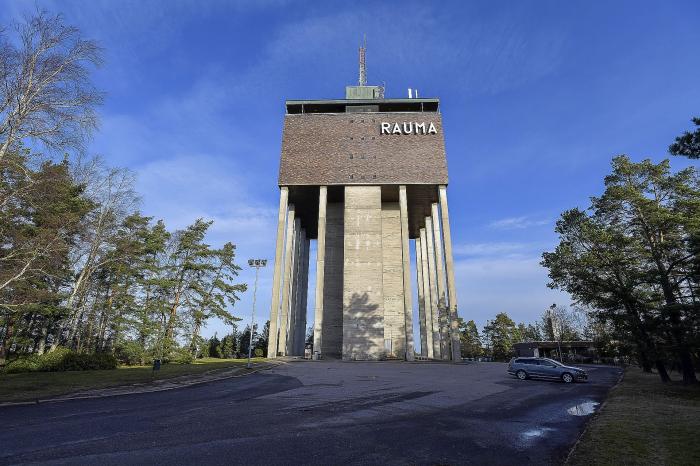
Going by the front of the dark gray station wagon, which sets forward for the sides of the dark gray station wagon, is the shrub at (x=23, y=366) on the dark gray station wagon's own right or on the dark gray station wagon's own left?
on the dark gray station wagon's own right

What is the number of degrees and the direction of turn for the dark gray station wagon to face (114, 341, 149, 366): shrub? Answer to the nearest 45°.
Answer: approximately 135° to its right

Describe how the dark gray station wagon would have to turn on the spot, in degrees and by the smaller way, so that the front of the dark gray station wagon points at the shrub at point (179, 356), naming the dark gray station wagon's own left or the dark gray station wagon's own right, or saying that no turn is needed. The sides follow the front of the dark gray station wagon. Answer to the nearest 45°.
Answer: approximately 135° to the dark gray station wagon's own right

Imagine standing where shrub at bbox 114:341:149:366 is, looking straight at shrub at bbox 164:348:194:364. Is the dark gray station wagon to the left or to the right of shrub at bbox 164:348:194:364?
right

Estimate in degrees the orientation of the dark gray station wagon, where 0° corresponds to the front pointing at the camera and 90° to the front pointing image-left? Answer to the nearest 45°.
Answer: approximately 315°
